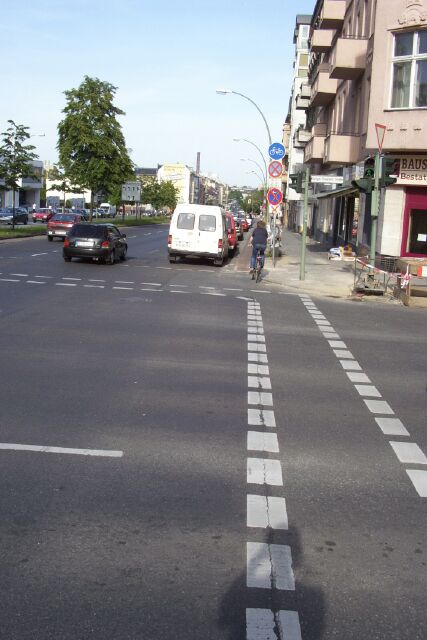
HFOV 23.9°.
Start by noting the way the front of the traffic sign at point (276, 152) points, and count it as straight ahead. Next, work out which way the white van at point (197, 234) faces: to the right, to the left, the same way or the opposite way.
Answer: the opposite way

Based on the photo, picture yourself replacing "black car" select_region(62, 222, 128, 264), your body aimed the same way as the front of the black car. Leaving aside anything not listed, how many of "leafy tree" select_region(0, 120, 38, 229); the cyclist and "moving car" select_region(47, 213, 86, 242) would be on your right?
1

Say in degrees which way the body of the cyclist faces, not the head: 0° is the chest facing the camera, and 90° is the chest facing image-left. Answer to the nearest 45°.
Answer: approximately 180°

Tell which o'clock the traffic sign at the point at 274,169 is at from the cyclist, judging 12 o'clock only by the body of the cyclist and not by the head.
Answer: The traffic sign is roughly at 12 o'clock from the cyclist.

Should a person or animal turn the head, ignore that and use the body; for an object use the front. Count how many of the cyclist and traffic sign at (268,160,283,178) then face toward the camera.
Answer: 1

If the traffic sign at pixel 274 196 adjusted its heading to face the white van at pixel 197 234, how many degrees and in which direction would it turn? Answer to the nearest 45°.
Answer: approximately 90° to its right

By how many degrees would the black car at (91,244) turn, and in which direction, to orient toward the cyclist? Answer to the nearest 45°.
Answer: approximately 90° to its right

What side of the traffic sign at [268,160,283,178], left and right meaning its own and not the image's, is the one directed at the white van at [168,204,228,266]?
right

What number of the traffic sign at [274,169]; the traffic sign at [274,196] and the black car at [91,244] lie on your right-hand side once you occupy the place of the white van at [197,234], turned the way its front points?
2

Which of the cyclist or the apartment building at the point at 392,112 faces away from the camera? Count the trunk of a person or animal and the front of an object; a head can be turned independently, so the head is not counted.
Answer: the cyclist
